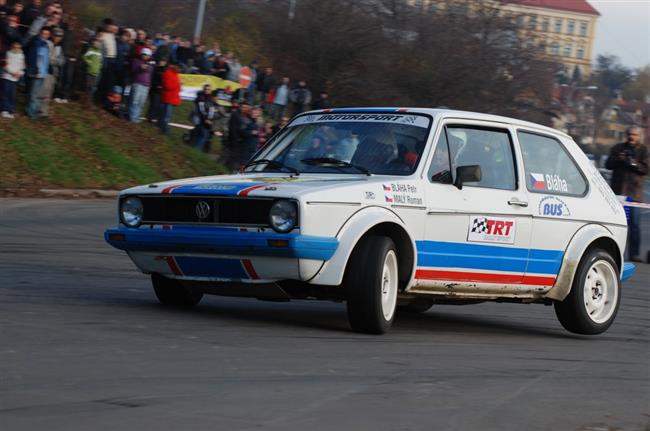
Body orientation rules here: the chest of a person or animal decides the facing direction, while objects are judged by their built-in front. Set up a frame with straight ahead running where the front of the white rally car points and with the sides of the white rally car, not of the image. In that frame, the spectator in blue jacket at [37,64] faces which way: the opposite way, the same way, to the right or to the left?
to the left

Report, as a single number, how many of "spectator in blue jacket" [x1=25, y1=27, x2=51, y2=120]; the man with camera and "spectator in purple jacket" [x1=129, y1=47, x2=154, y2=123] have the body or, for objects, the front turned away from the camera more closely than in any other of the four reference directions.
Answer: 0

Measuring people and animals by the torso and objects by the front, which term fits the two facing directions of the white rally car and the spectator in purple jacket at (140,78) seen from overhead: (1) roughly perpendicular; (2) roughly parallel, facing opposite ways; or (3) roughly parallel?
roughly perpendicular

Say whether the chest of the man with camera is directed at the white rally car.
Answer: yes

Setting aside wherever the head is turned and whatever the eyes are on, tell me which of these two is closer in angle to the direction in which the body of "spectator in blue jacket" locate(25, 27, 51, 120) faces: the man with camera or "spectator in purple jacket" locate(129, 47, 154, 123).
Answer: the man with camera

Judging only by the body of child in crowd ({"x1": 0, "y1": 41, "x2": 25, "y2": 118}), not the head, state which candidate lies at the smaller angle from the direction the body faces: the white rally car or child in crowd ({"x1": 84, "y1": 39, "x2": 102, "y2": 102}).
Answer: the white rally car

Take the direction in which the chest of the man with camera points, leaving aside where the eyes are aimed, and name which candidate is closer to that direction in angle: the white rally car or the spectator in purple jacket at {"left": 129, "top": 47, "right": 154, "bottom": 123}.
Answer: the white rally car

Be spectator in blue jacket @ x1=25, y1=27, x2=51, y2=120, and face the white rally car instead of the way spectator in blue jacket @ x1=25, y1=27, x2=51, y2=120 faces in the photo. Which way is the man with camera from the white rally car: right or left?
left

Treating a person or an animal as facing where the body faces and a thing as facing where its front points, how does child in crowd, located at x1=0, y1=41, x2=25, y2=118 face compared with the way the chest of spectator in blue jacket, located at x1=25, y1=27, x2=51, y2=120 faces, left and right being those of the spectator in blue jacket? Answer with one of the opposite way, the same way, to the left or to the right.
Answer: the same way

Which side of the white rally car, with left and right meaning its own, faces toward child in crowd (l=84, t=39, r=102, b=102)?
right

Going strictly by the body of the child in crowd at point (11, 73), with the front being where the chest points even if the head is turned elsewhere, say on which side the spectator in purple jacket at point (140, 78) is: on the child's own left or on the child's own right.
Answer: on the child's own left

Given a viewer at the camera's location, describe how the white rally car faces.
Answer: facing the viewer and to the left of the viewer

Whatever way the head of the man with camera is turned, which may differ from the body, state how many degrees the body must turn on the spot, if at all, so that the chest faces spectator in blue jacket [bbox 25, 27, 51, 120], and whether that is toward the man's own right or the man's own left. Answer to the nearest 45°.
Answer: approximately 90° to the man's own right

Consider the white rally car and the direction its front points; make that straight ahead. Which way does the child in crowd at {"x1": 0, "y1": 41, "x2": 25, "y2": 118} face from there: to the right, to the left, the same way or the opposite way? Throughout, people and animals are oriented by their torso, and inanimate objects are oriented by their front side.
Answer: to the left

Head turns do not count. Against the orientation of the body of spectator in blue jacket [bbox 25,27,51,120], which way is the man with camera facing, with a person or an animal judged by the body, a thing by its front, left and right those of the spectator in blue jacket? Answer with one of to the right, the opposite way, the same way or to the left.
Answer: to the right

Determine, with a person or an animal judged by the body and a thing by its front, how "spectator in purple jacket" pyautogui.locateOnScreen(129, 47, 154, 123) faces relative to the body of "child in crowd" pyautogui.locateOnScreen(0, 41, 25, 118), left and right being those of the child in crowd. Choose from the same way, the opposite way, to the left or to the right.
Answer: the same way

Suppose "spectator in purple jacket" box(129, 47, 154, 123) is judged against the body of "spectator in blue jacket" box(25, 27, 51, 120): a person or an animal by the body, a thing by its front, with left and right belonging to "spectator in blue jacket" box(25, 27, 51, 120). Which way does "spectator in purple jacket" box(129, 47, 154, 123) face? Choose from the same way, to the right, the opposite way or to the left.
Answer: the same way

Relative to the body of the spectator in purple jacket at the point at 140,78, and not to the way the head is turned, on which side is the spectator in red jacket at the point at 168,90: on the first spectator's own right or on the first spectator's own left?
on the first spectator's own left

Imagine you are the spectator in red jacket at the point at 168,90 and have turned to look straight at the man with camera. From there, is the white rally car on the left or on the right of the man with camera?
right
